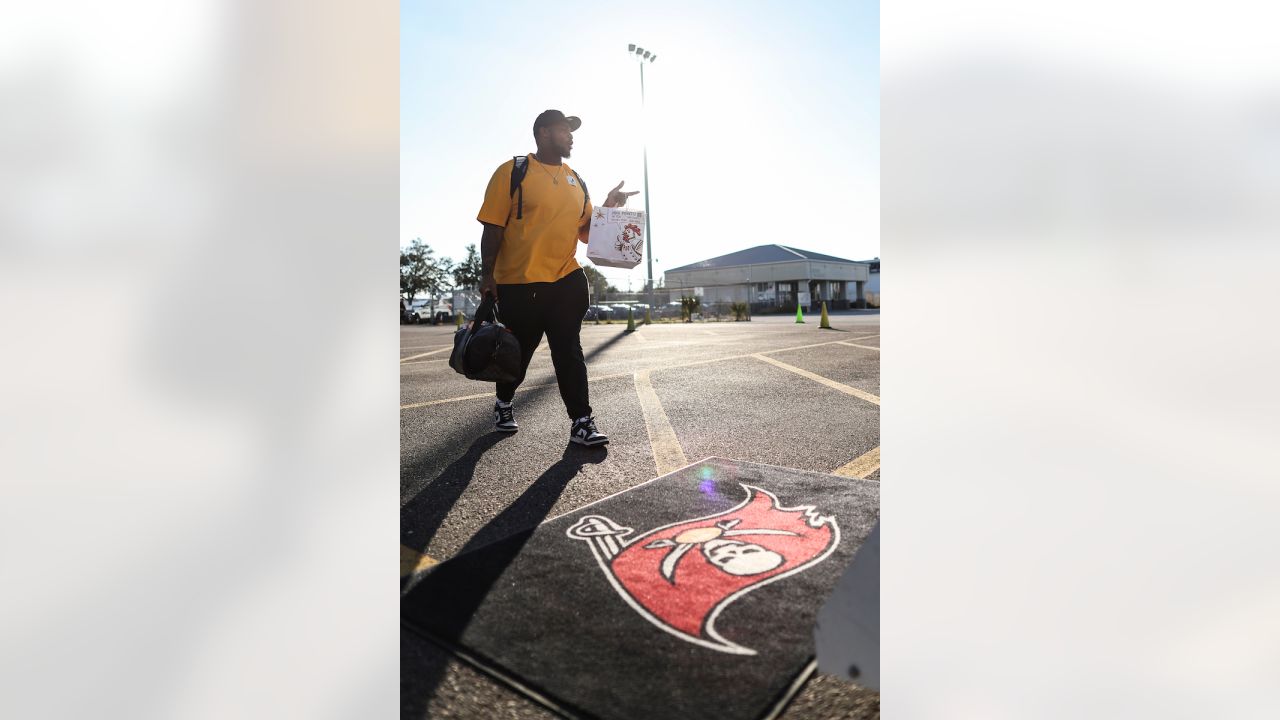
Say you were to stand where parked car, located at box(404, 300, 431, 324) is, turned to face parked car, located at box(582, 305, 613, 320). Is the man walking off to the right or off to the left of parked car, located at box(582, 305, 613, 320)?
right

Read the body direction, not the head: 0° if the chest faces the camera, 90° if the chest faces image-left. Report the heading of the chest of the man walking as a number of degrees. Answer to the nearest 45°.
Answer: approximately 315°

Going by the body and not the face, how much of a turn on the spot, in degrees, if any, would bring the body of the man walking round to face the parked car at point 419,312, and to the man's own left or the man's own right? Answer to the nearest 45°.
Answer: approximately 135° to the man's own left

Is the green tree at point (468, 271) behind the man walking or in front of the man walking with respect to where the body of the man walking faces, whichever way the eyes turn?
behind

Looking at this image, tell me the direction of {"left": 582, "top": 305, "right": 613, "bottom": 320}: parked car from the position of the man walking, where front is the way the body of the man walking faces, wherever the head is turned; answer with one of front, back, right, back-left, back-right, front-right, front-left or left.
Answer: back-left

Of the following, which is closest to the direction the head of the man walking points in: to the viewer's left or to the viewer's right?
to the viewer's right
